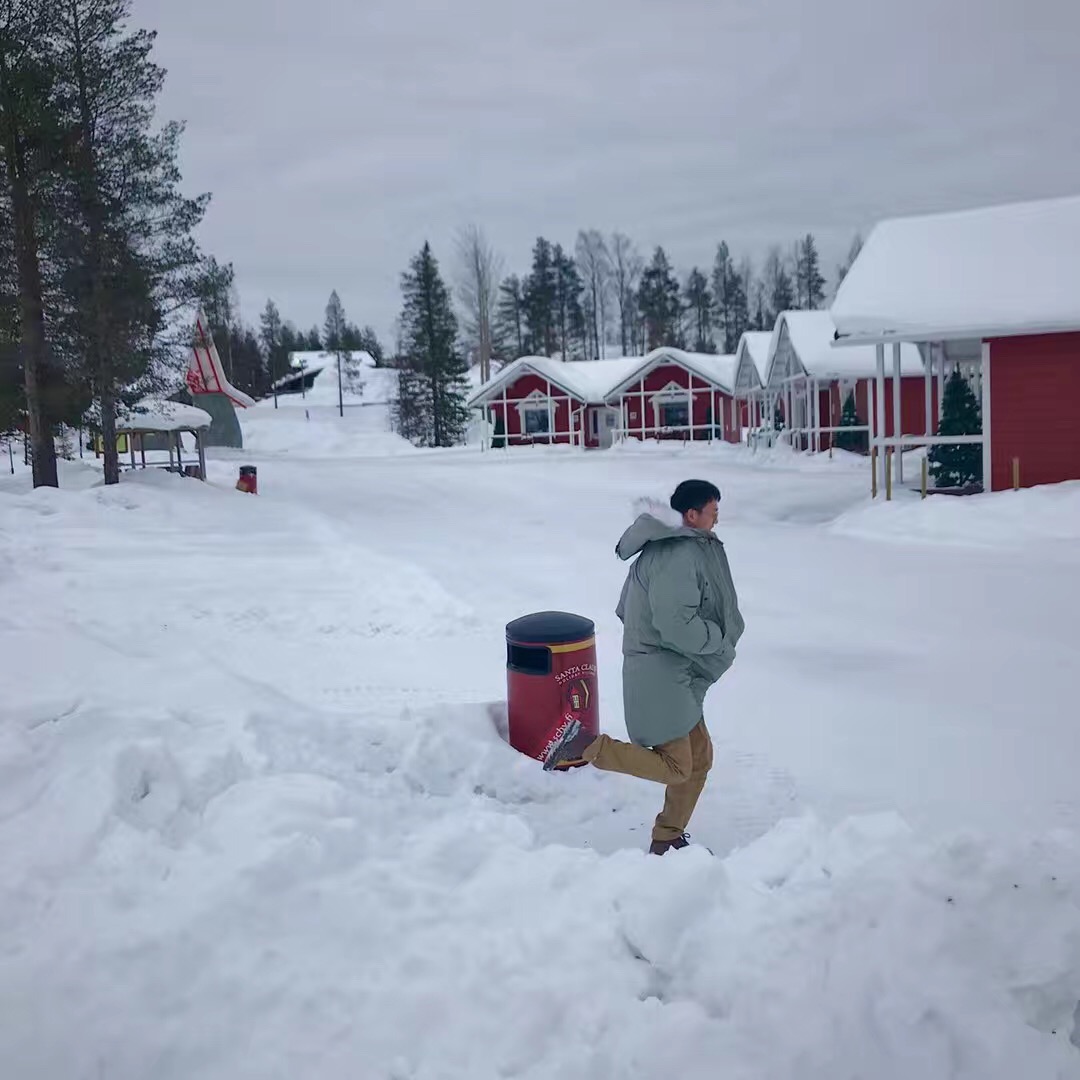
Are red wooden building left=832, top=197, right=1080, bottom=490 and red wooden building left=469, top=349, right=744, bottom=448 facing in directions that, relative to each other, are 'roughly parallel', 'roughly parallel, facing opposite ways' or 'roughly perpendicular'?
roughly perpendicular

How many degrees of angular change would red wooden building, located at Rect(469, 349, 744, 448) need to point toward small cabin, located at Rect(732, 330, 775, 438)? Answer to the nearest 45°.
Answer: approximately 45° to its left

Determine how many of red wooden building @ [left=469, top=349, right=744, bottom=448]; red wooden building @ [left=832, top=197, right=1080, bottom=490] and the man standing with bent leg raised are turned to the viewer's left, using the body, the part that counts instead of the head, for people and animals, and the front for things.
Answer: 1

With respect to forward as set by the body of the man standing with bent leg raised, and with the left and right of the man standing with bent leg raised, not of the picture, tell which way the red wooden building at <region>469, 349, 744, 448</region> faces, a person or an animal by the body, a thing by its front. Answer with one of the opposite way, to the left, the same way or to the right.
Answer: to the right

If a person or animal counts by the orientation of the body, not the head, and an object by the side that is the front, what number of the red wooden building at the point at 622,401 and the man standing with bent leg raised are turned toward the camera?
1

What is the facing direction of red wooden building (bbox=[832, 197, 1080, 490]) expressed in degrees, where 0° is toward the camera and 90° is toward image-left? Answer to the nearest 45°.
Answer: approximately 90°

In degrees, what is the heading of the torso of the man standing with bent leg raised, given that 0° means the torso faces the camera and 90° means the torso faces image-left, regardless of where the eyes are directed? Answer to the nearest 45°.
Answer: approximately 270°

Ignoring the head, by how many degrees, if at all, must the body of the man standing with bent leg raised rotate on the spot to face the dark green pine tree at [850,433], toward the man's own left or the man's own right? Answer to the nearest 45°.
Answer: approximately 90° to the man's own left

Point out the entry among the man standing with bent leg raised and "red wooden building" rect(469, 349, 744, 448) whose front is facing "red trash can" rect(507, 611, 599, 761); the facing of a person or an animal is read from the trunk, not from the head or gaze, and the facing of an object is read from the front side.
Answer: the red wooden building

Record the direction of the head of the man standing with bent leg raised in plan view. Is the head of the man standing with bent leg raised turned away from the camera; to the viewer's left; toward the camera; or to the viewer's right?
to the viewer's right
